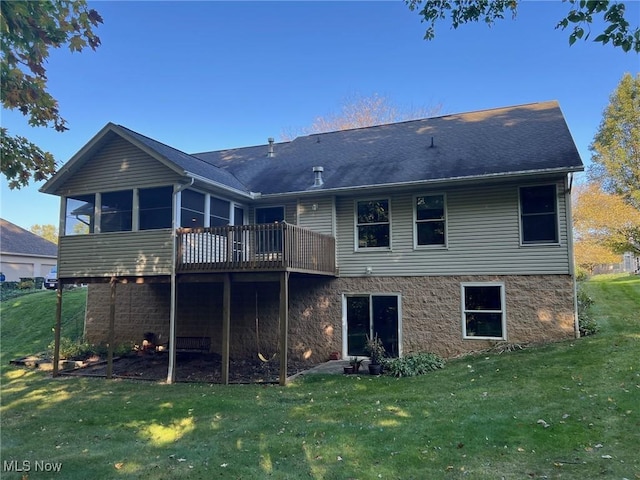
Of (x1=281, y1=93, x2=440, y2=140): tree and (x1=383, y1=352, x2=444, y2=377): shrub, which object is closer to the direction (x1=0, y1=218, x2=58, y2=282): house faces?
the shrub

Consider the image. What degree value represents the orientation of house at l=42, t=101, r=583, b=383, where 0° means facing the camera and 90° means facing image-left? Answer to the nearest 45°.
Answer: approximately 180°

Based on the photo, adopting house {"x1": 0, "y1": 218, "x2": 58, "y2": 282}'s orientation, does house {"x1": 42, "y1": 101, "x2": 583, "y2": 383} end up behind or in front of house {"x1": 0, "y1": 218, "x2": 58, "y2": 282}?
in front

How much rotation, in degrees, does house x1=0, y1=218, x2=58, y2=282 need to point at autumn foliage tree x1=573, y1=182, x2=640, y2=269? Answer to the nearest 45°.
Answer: approximately 45° to its left

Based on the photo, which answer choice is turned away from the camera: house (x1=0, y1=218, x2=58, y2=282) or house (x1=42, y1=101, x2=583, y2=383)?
house (x1=42, y1=101, x2=583, y2=383)

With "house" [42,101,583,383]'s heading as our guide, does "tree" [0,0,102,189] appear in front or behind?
behind

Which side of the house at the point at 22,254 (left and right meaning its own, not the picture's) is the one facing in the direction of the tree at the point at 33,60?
front

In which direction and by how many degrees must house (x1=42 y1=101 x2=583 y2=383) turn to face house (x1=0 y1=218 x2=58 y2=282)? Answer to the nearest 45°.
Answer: approximately 45° to its left

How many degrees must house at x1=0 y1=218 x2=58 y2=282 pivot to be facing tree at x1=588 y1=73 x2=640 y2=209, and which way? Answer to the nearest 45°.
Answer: approximately 45° to its left

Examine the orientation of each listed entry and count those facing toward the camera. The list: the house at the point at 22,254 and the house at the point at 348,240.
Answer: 1

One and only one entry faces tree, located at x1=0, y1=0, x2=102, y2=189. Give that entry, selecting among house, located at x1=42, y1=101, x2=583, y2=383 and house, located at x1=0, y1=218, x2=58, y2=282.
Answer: house, located at x1=0, y1=218, x2=58, y2=282
